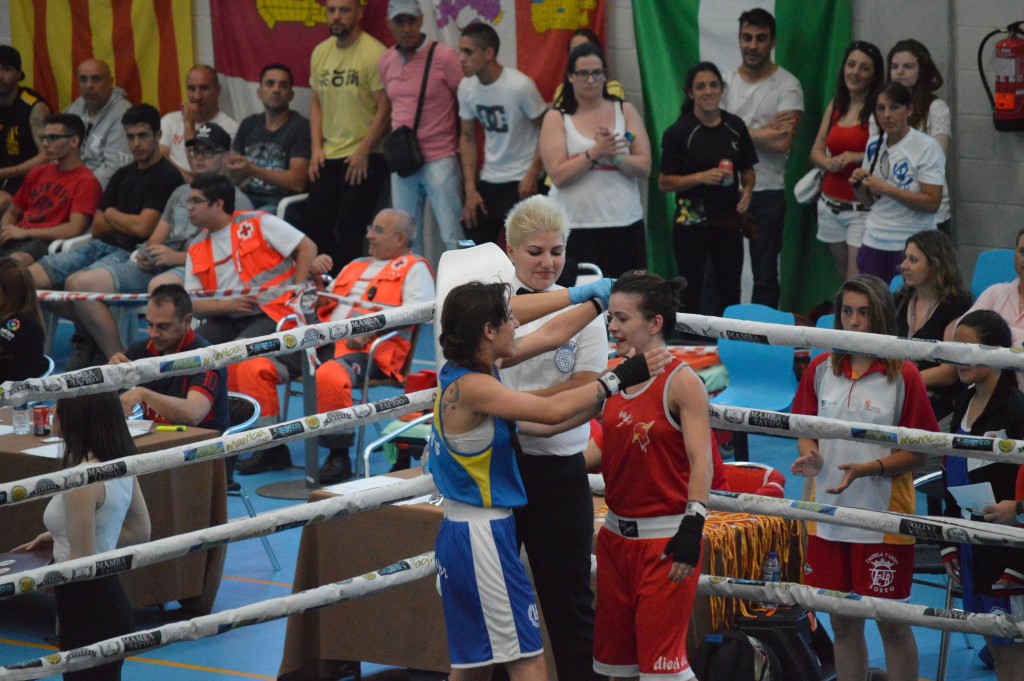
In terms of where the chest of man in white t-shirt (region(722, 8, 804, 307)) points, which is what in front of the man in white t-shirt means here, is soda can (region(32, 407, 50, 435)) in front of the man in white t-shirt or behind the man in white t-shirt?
in front

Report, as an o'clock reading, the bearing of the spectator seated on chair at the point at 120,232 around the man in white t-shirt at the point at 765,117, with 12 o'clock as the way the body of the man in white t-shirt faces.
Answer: The spectator seated on chair is roughly at 3 o'clock from the man in white t-shirt.

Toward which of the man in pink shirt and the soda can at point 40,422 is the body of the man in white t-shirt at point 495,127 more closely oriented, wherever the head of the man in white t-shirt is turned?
the soda can

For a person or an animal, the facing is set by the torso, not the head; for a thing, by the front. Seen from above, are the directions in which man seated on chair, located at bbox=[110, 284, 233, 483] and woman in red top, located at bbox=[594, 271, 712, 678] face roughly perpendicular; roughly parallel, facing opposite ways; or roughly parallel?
roughly parallel

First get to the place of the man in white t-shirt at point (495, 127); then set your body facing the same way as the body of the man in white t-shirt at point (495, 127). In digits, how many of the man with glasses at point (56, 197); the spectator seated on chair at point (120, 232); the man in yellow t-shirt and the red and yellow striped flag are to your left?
0

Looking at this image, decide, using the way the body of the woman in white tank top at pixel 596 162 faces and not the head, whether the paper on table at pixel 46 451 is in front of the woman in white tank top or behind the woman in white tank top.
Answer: in front

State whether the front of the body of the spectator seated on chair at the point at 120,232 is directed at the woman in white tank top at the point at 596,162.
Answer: no

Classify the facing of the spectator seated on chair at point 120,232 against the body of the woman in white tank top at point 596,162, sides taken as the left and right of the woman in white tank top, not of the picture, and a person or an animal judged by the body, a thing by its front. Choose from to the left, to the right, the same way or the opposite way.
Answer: the same way

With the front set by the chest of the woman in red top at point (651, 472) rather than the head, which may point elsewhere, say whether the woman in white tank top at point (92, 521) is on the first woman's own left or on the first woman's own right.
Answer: on the first woman's own right

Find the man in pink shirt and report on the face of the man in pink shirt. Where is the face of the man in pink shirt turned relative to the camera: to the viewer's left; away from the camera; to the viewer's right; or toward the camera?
toward the camera

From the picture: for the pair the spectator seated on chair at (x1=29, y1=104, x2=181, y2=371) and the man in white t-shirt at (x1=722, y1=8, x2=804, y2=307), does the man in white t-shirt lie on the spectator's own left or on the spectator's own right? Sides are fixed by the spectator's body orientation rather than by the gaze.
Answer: on the spectator's own left

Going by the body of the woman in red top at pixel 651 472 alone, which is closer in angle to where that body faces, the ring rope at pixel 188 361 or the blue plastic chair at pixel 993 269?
the ring rope

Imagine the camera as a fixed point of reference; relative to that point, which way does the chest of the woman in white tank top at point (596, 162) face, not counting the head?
toward the camera

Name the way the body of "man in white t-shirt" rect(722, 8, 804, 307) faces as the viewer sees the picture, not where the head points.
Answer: toward the camera

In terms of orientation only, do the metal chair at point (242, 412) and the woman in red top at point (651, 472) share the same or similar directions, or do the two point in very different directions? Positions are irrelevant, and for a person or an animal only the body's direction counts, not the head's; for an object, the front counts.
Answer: same or similar directions

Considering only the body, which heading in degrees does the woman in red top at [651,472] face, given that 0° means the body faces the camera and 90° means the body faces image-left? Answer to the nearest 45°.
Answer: approximately 45°

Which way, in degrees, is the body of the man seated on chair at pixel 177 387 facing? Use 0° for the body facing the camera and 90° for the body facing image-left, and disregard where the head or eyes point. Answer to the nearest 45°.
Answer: approximately 45°

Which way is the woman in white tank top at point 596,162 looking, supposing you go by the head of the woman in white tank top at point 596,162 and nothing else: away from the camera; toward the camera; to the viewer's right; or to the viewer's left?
toward the camera

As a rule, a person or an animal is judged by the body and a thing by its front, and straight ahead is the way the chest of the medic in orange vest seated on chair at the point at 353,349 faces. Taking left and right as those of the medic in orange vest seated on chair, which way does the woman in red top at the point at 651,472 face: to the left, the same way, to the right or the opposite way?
the same way

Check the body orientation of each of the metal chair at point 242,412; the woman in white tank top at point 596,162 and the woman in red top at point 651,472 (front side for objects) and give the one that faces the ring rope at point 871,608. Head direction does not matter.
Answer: the woman in white tank top

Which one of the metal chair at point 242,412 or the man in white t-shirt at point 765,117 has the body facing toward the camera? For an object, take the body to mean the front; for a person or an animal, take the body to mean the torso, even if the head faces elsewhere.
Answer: the man in white t-shirt

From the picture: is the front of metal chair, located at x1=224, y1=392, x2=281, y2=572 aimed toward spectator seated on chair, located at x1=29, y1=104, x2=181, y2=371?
no
